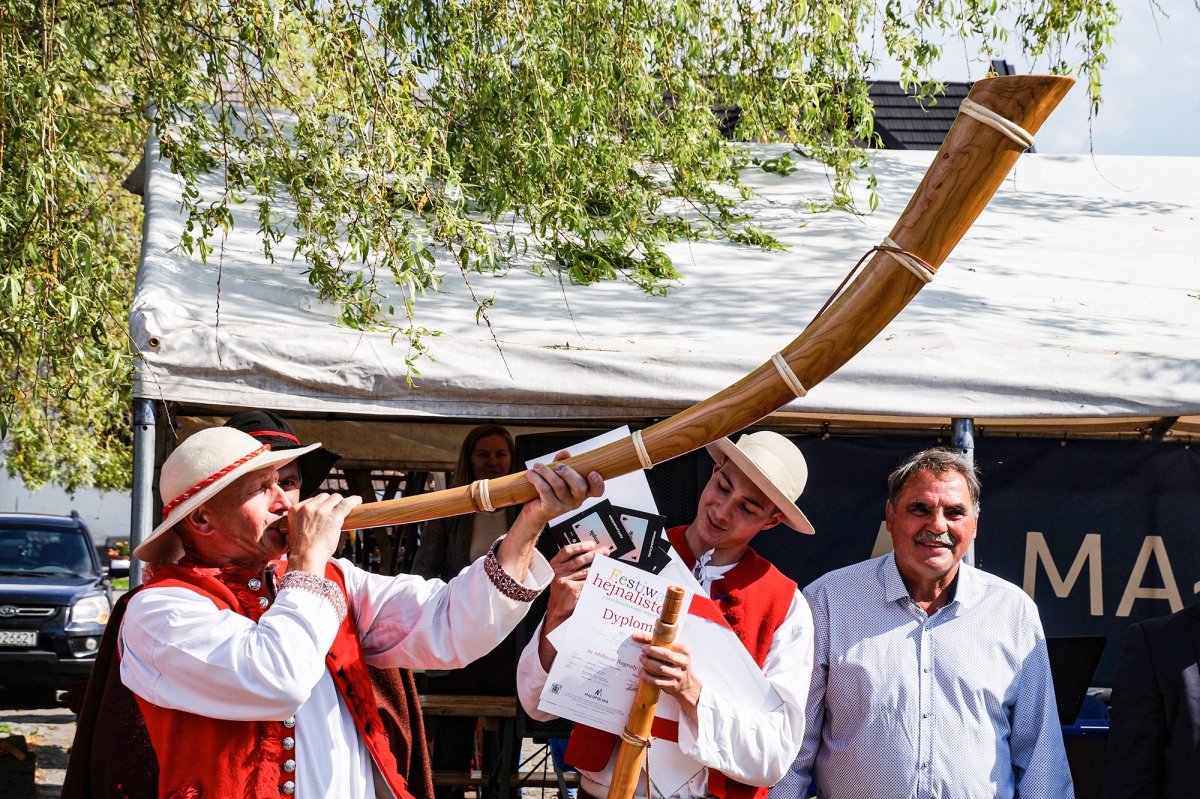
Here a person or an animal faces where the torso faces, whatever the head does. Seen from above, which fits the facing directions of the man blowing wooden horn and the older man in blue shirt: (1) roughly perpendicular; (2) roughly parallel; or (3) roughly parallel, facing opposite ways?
roughly perpendicular

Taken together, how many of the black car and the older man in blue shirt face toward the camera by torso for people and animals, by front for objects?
2

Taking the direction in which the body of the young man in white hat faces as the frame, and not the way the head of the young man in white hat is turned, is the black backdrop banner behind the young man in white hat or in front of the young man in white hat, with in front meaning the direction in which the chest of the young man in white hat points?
behind

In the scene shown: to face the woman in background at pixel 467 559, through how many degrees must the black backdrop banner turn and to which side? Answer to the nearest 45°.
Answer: approximately 90° to its right

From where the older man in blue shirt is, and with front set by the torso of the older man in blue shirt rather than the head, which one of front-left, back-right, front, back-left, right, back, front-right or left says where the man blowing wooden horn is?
front-right

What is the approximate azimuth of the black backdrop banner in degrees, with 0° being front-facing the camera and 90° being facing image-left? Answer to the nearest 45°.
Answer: approximately 0°
